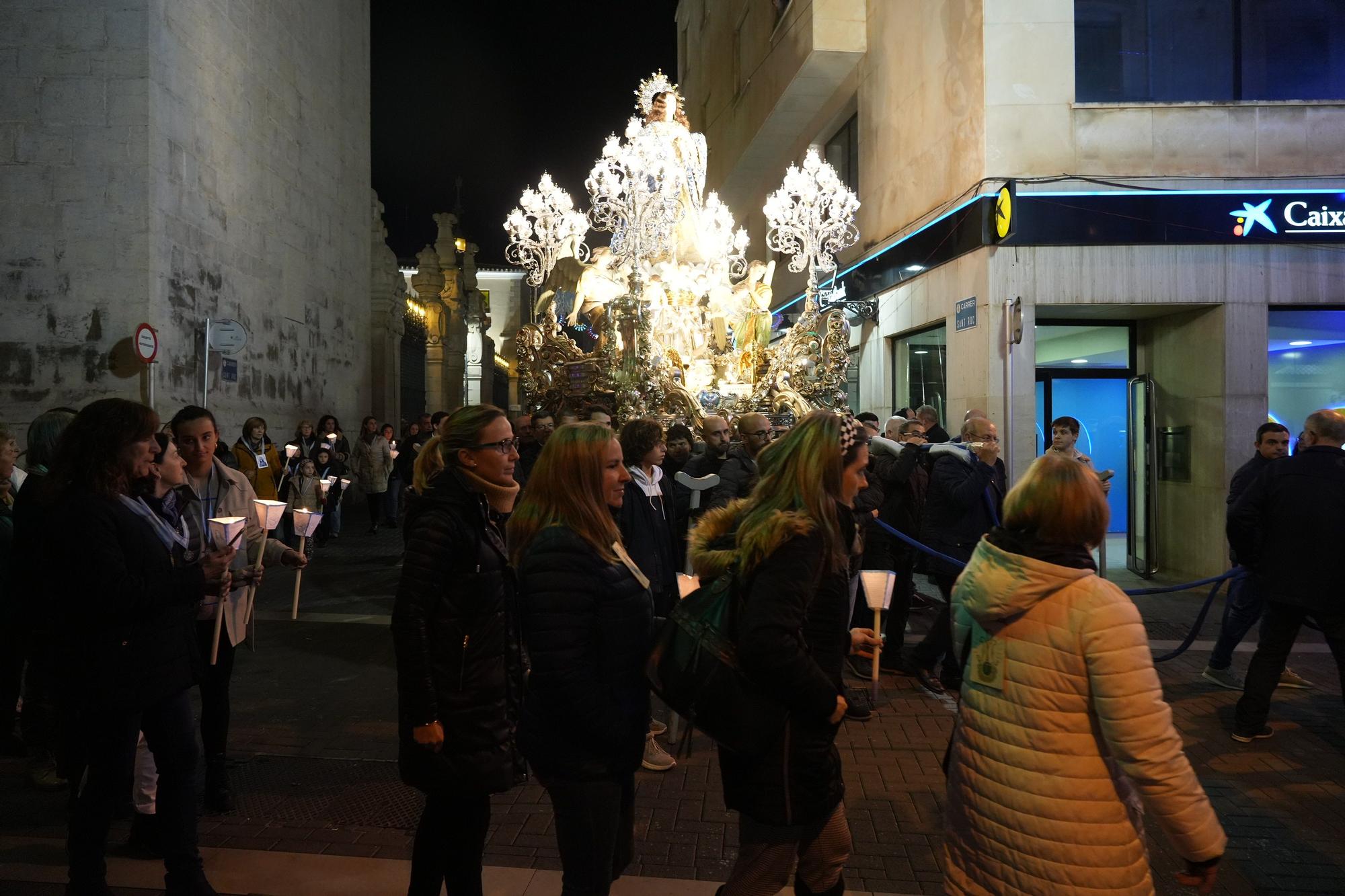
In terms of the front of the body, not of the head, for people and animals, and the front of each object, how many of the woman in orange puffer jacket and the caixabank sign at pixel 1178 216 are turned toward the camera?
1

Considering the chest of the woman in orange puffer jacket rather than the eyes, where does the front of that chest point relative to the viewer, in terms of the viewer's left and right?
facing away from the viewer and to the right of the viewer

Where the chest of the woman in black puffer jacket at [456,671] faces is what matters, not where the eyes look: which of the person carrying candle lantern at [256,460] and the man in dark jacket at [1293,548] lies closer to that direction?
the man in dark jacket

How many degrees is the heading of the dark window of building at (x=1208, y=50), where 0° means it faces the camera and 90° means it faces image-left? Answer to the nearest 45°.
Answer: approximately 0°
